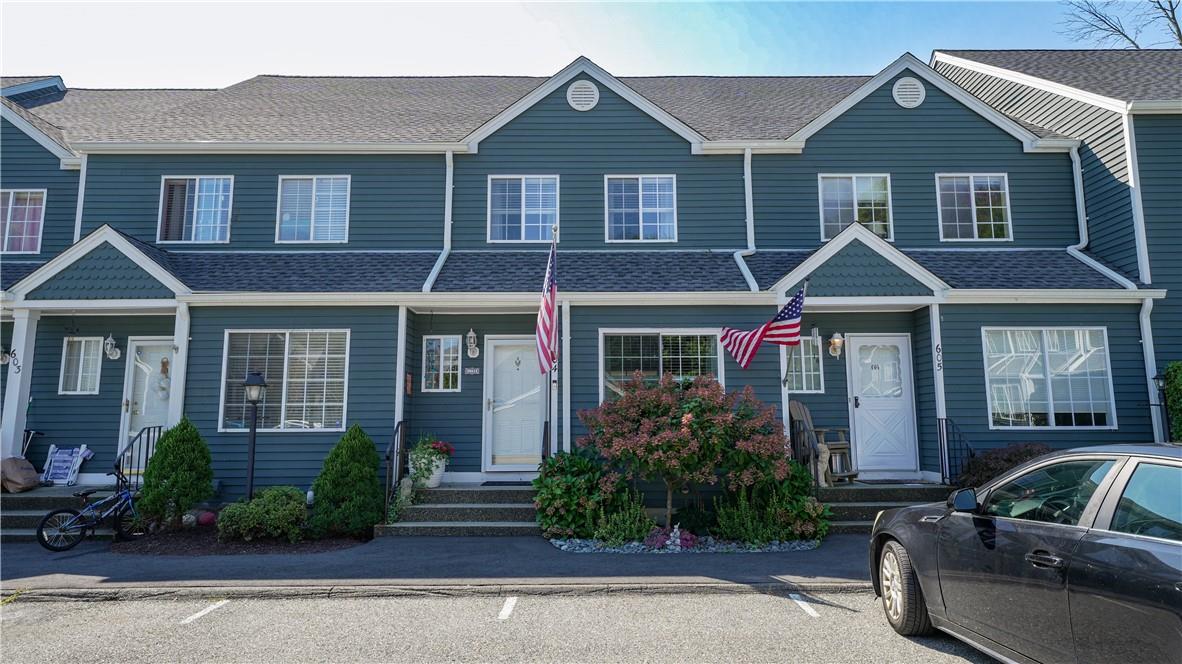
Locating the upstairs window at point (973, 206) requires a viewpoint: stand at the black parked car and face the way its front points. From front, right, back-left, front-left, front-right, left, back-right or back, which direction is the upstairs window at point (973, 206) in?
front-right

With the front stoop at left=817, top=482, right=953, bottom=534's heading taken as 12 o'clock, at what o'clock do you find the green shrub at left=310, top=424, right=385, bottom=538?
The green shrub is roughly at 2 o'clock from the front stoop.

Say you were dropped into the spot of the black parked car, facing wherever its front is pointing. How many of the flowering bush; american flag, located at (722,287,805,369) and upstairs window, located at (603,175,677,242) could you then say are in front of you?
3

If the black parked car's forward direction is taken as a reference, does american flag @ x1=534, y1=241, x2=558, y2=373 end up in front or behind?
in front

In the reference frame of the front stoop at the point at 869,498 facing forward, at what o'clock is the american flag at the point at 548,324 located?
The american flag is roughly at 2 o'clock from the front stoop.

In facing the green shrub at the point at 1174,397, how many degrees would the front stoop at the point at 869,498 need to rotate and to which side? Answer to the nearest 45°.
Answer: approximately 135° to its left

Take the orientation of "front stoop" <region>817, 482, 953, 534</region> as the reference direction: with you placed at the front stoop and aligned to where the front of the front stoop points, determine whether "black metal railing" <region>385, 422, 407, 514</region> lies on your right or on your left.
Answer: on your right

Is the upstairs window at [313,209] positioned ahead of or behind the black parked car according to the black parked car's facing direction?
ahead

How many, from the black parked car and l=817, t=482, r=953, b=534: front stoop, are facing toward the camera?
1

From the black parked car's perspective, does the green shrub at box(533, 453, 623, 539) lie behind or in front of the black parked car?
in front

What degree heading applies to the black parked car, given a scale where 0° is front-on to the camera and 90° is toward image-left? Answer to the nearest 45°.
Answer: approximately 135°
